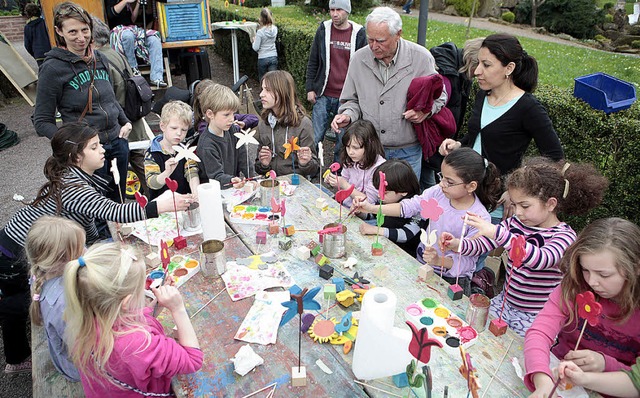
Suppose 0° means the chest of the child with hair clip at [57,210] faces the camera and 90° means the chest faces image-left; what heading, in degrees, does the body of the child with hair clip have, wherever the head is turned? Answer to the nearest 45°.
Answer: approximately 270°

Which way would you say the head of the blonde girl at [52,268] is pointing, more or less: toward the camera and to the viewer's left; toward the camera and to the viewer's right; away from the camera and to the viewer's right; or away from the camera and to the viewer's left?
away from the camera and to the viewer's right

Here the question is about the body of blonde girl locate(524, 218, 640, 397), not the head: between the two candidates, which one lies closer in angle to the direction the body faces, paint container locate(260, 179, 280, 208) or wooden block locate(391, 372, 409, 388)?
the wooden block

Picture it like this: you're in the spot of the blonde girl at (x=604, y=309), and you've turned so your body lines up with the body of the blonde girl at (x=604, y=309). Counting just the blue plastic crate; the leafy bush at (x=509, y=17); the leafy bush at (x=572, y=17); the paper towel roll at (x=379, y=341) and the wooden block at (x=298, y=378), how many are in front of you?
2

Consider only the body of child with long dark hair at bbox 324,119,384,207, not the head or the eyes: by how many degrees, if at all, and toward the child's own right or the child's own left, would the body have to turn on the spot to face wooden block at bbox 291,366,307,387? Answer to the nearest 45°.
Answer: approximately 45° to the child's own left

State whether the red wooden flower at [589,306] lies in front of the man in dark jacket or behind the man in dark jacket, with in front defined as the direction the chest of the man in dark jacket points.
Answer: in front

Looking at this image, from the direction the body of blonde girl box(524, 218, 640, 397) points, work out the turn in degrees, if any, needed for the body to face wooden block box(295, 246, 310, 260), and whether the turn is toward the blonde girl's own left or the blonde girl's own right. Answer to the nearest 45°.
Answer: approximately 45° to the blonde girl's own right

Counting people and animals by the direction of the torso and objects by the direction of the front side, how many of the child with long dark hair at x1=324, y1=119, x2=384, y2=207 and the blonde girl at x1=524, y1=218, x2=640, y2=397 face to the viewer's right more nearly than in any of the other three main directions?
0

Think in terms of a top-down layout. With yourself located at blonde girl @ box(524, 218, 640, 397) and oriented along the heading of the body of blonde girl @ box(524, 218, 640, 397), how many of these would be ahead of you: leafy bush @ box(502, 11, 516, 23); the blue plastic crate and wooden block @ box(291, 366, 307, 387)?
1

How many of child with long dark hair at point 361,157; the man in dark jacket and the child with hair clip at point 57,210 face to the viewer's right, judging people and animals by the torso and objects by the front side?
1

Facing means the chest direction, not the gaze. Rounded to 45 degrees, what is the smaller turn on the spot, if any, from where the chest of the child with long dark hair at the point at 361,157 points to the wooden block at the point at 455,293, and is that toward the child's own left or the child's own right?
approximately 45° to the child's own left

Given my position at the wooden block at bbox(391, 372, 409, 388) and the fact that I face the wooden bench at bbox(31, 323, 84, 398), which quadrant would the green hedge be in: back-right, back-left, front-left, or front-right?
back-right

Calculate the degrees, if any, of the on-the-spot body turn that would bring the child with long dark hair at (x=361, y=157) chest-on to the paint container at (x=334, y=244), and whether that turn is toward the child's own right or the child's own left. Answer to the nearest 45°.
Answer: approximately 45° to the child's own left

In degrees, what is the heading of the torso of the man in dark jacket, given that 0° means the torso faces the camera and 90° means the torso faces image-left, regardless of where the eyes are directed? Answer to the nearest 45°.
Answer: approximately 0°

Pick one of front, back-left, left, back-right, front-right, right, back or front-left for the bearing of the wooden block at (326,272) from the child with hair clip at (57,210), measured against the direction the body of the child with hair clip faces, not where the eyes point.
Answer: front-right

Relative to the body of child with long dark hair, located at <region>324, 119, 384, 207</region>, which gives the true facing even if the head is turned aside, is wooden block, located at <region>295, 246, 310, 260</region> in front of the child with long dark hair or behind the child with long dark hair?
in front

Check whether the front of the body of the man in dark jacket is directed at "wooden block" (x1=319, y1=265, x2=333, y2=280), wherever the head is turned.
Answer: yes

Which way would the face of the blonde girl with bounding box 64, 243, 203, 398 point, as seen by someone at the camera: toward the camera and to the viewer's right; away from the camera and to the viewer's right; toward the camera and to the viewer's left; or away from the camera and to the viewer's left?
away from the camera and to the viewer's right
